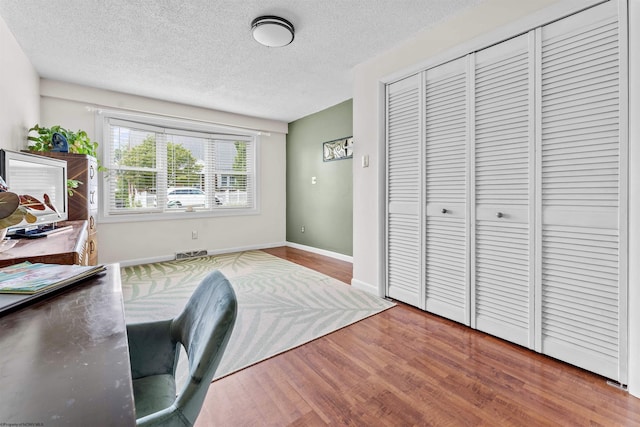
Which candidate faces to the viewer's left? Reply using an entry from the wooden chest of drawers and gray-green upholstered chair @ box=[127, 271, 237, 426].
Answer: the gray-green upholstered chair

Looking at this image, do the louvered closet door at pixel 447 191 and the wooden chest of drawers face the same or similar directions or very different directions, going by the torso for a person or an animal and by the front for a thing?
very different directions

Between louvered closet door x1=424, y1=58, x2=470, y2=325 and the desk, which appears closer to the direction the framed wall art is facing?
the desk

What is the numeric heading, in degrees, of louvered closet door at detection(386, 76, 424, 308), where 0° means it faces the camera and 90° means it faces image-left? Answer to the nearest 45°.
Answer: approximately 45°

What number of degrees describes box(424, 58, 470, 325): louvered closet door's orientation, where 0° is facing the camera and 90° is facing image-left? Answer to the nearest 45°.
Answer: approximately 45°

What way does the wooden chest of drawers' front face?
to the viewer's right

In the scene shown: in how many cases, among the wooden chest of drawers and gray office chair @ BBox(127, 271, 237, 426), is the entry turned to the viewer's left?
1

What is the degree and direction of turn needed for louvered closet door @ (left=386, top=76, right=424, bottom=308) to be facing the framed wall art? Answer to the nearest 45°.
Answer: approximately 90° to its right

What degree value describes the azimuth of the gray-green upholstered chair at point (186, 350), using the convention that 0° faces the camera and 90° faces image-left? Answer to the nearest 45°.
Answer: approximately 90°
